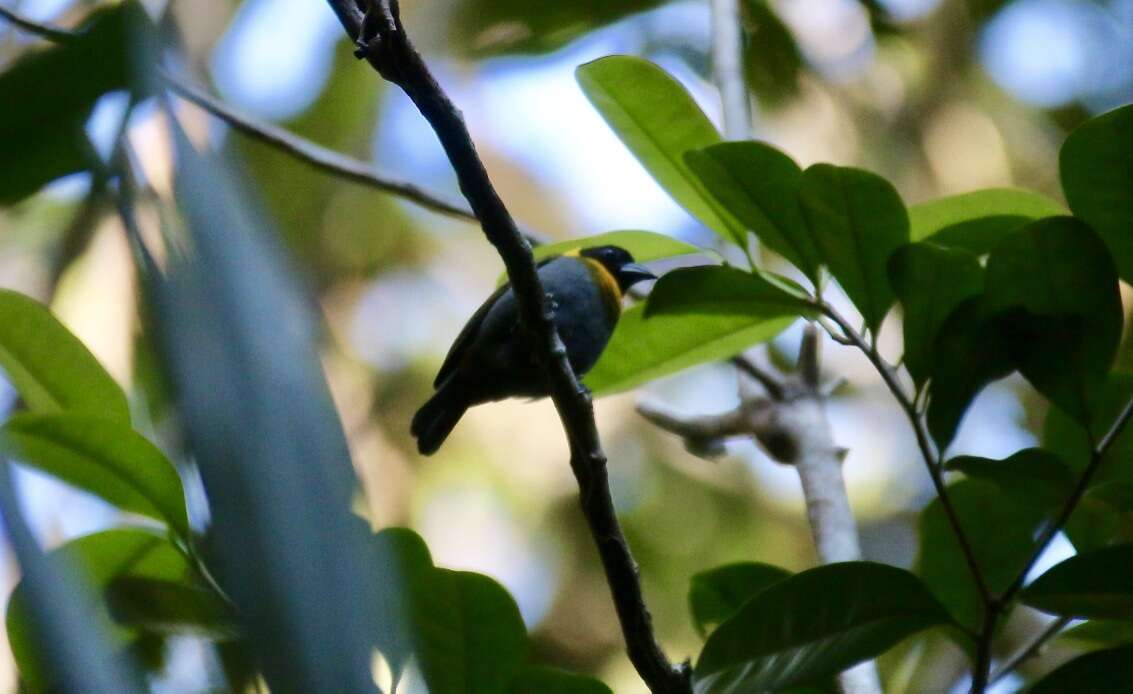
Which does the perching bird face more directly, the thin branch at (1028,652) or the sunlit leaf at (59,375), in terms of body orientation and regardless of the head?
the thin branch

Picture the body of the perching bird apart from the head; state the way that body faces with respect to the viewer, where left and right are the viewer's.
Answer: facing to the right of the viewer

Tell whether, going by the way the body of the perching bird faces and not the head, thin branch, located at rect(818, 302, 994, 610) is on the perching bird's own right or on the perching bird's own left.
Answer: on the perching bird's own right

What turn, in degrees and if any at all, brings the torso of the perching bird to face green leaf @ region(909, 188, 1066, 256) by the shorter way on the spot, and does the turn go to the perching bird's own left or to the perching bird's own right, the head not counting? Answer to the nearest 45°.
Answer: approximately 45° to the perching bird's own right

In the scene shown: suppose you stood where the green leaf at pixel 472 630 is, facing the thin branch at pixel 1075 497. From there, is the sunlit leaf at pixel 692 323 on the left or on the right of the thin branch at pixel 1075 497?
left
